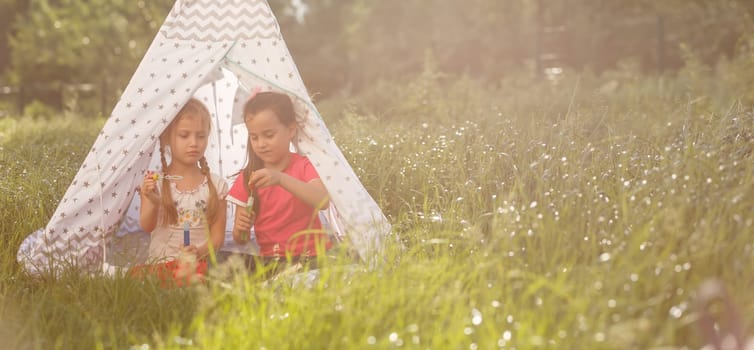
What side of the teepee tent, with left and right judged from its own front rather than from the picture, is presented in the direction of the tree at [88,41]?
back

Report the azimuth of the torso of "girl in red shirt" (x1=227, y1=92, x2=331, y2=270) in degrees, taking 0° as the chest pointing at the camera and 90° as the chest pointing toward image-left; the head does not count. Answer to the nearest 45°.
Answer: approximately 45°

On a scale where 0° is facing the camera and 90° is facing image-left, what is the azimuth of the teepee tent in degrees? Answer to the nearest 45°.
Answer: approximately 0°

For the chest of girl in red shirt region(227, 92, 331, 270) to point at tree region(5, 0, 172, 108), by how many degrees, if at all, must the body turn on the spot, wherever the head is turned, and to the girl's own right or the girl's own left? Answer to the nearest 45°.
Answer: approximately 135° to the girl's own right
